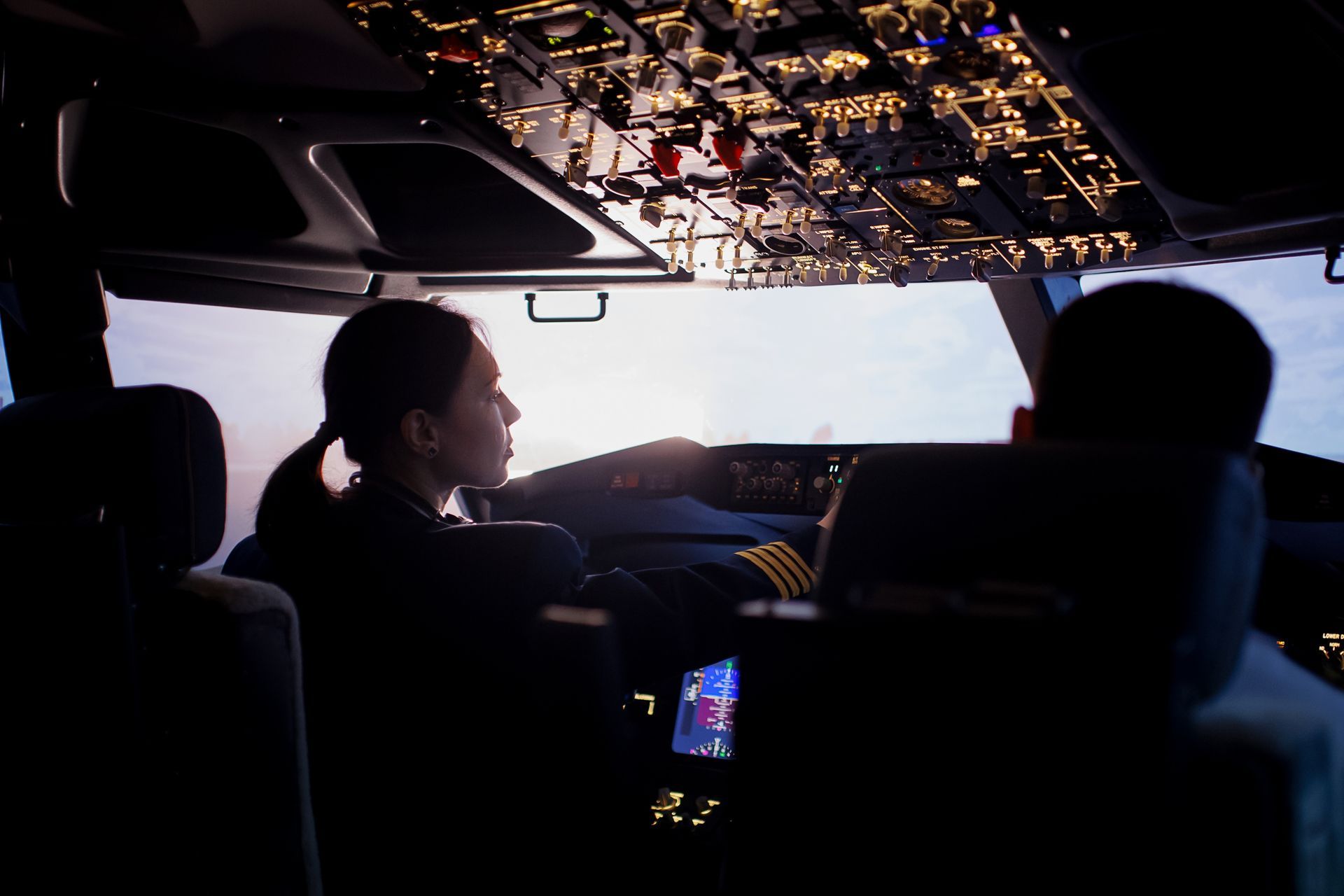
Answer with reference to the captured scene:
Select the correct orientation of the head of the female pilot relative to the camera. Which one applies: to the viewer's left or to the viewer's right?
to the viewer's right

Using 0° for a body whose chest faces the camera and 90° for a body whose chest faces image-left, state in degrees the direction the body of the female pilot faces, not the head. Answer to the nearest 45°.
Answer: approximately 225°
